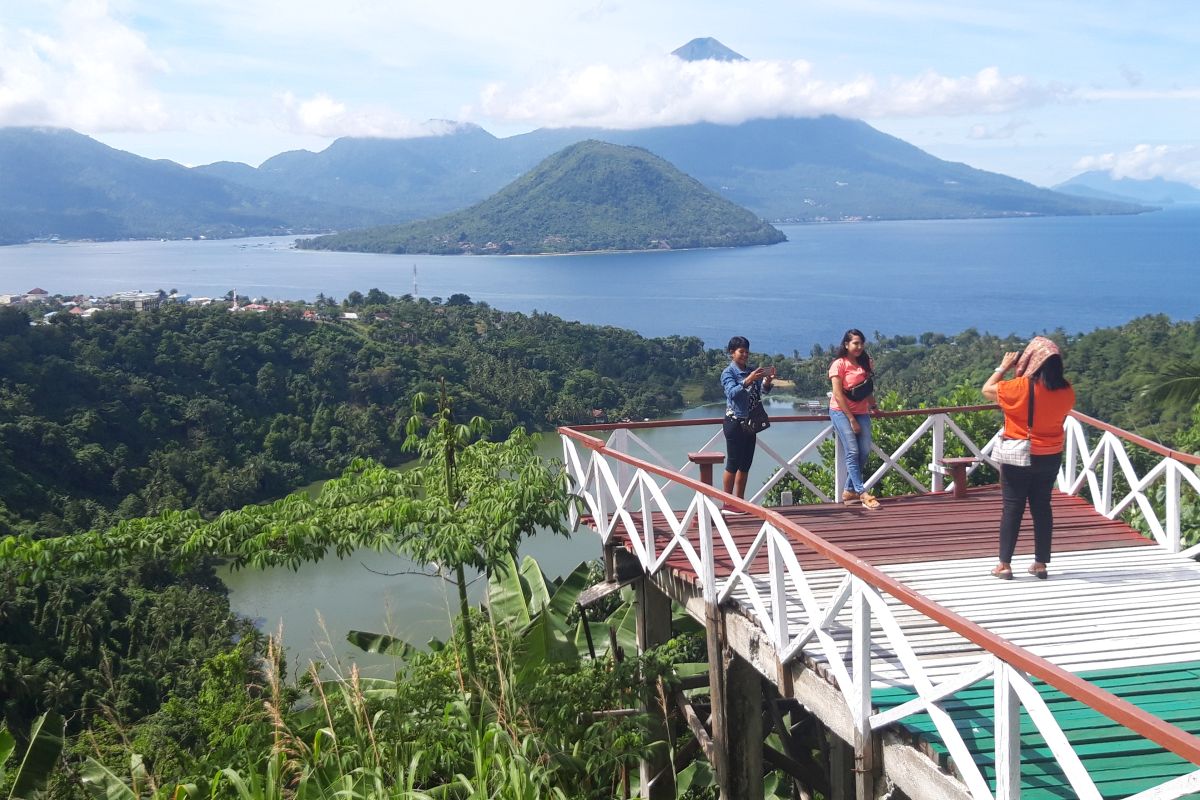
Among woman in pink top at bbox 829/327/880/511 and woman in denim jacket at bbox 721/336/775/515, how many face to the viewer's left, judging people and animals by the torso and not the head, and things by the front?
0

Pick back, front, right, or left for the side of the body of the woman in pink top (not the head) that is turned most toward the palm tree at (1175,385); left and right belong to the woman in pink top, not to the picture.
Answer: left

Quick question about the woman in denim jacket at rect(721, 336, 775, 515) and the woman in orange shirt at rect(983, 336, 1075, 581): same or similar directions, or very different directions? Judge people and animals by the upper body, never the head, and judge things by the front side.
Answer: very different directions

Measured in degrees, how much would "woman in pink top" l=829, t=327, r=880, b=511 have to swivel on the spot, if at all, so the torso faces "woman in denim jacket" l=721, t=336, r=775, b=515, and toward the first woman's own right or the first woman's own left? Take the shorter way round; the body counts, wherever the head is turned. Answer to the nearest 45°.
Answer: approximately 135° to the first woman's own right

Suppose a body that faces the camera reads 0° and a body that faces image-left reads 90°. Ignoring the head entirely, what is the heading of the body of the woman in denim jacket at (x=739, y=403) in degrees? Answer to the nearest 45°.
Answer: approximately 315°

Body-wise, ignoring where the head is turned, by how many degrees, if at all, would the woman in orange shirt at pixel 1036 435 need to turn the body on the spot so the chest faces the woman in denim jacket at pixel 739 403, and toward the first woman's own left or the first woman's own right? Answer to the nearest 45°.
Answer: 0° — they already face them

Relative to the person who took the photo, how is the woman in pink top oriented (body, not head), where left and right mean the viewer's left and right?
facing the viewer and to the right of the viewer

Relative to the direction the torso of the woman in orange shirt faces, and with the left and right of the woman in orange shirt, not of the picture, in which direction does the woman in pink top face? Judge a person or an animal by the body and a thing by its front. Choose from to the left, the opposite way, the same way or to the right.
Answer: the opposite way

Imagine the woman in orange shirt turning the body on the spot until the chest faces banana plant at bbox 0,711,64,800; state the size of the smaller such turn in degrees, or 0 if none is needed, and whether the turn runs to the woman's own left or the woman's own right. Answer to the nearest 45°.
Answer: approximately 90° to the woman's own left

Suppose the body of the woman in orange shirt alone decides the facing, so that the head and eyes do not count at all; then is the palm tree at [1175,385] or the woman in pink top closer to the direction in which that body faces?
the woman in pink top

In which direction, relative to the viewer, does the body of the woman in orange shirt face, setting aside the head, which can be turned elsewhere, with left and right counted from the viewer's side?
facing away from the viewer and to the left of the viewer
